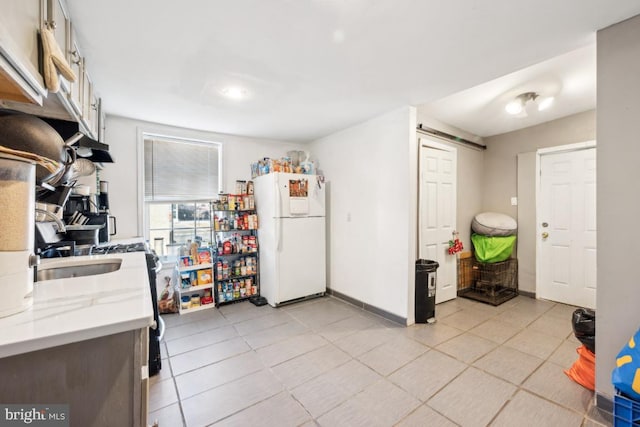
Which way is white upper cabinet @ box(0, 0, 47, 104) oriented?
to the viewer's right

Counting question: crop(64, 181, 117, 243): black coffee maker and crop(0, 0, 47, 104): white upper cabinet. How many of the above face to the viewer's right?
2

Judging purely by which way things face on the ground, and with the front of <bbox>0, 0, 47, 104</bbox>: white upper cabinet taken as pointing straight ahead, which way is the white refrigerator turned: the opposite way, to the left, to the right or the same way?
to the right

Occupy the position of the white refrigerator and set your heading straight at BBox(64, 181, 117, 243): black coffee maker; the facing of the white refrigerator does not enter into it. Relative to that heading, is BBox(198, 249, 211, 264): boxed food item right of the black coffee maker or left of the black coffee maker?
right

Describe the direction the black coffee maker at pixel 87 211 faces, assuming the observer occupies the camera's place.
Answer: facing to the right of the viewer

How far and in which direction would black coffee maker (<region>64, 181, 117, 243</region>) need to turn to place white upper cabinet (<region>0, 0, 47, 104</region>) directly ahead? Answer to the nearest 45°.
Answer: approximately 90° to its right

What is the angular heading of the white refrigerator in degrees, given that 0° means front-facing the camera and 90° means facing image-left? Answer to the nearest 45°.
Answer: approximately 315°

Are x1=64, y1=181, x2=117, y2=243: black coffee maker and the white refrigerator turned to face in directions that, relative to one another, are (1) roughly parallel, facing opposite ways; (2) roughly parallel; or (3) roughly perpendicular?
roughly perpendicular

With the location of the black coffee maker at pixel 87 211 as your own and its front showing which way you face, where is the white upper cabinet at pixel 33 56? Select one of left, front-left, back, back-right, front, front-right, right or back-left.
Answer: right
